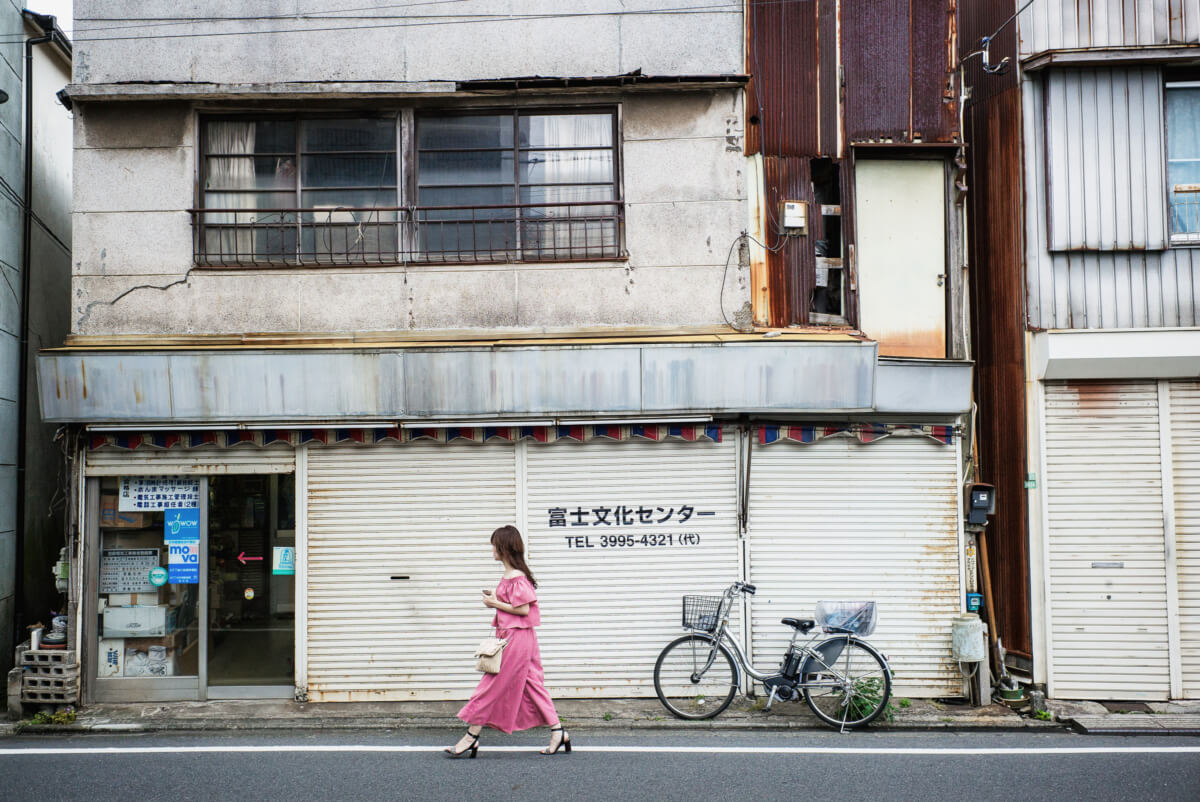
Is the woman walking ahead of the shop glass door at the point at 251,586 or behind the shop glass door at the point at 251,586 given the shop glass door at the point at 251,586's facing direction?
ahead

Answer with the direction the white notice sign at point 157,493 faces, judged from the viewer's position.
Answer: facing the viewer

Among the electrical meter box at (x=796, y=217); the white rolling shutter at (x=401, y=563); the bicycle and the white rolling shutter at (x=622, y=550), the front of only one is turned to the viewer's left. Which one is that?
the bicycle

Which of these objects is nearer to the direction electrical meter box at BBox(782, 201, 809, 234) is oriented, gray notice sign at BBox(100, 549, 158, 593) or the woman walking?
the woman walking

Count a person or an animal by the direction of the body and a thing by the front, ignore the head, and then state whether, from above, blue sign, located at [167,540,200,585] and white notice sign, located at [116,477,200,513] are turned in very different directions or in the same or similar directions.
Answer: same or similar directions

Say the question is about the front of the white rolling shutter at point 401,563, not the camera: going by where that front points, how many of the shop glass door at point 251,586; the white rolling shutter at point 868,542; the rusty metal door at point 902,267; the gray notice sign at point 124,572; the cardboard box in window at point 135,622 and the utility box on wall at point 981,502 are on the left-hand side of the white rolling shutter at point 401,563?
3

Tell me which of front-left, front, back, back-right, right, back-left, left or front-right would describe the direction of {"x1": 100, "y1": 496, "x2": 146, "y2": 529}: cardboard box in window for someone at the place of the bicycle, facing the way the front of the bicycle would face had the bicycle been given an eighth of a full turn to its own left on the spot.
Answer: front-right

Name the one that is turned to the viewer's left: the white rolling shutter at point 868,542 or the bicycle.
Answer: the bicycle

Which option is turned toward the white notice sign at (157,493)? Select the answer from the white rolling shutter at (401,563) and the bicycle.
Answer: the bicycle

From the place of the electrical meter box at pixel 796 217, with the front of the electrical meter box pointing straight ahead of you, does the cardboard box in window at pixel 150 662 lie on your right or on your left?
on your right

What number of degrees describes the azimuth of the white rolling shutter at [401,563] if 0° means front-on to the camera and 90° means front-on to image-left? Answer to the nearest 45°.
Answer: approximately 0°

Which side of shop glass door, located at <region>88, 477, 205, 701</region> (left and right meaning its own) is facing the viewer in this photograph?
front

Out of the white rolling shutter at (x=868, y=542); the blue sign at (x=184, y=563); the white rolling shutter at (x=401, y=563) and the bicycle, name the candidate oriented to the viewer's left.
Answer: the bicycle

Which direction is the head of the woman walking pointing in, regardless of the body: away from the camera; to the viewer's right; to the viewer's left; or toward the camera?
to the viewer's left

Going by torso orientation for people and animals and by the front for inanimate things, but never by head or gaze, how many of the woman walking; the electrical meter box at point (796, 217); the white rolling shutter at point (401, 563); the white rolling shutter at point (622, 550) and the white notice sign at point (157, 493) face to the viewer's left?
1

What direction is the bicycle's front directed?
to the viewer's left
